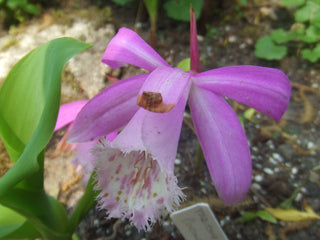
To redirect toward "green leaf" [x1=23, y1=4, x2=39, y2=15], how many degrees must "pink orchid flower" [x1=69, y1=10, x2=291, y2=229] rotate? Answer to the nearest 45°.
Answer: approximately 135° to its right

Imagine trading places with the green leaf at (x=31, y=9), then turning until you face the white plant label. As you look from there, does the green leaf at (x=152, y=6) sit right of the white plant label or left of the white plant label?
left

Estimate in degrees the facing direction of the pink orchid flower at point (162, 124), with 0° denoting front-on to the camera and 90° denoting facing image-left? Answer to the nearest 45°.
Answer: approximately 45°

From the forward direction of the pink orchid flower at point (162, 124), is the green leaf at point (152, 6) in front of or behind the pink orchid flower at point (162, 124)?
behind

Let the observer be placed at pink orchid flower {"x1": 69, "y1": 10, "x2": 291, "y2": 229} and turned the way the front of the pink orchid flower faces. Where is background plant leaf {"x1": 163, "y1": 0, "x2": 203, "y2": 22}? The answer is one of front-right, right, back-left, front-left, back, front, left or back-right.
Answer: back-right
